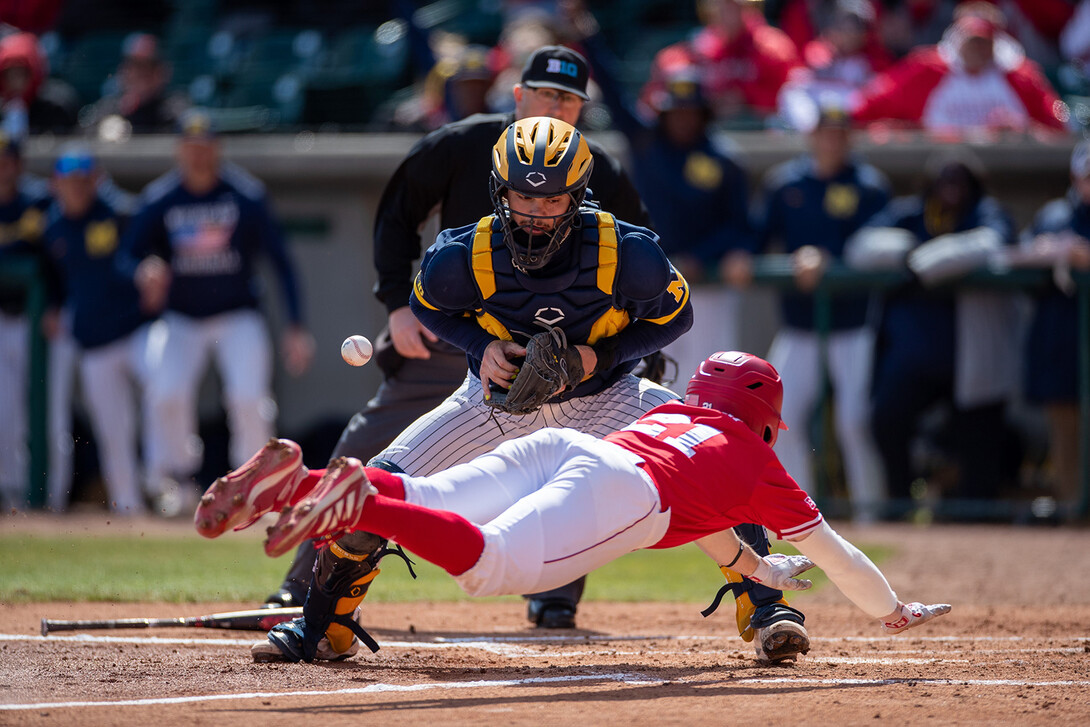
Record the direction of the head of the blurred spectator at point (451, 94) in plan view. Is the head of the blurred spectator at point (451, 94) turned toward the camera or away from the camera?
toward the camera

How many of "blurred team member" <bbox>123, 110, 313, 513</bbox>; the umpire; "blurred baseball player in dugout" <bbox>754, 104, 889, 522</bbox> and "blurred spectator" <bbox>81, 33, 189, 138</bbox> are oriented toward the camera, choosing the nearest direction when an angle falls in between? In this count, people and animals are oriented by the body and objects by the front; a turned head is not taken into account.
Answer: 4

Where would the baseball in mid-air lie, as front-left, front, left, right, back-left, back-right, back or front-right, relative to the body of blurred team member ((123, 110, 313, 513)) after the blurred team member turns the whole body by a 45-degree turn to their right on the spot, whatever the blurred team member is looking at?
front-left

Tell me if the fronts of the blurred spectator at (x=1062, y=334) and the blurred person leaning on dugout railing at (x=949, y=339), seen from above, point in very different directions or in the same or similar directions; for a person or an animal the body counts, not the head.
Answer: same or similar directions

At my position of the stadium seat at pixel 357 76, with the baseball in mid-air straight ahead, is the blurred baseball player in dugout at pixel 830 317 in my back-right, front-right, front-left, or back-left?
front-left

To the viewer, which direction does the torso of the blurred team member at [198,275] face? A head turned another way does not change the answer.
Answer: toward the camera

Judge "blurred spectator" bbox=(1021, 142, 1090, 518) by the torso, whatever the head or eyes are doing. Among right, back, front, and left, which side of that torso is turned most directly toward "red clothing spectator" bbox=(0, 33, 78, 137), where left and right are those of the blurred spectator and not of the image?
right

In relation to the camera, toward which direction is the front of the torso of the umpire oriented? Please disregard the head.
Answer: toward the camera

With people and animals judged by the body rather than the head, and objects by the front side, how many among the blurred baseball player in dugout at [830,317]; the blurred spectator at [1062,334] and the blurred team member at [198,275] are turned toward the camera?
3

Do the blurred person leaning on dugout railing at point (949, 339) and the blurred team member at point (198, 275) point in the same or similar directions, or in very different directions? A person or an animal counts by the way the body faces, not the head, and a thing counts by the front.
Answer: same or similar directions

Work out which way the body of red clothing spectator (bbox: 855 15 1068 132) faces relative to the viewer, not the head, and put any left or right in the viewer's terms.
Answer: facing the viewer

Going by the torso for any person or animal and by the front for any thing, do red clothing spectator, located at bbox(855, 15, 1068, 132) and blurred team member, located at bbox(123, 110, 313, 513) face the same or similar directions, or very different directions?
same or similar directions

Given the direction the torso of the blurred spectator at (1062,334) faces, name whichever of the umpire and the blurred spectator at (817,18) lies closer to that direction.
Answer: the umpire

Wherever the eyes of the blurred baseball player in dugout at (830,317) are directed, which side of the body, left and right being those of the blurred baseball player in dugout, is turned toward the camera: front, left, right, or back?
front

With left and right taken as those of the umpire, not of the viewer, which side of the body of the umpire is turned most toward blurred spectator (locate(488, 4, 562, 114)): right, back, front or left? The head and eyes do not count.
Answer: back
